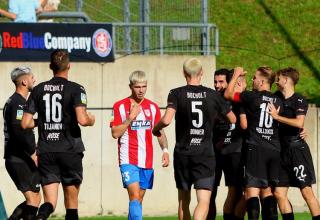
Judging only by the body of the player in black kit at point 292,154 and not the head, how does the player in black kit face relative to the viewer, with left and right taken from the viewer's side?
facing to the left of the viewer

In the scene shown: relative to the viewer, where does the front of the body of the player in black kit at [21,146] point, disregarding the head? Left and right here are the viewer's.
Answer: facing to the right of the viewer

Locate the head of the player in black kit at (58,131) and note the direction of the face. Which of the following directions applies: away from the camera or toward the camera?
away from the camera

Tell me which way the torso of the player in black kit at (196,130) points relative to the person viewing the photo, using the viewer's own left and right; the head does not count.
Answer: facing away from the viewer

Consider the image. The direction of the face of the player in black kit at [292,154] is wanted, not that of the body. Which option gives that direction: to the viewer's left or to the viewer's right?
to the viewer's left

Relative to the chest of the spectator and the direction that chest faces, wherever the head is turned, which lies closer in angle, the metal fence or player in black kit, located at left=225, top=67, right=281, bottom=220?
the player in black kit

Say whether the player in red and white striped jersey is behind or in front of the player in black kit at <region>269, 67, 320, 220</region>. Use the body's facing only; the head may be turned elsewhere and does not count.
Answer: in front

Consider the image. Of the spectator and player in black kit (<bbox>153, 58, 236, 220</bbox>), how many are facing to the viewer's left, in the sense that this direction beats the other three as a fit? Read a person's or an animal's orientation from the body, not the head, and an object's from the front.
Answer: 0

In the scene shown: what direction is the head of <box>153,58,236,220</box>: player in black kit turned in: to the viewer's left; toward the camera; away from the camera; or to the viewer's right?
away from the camera

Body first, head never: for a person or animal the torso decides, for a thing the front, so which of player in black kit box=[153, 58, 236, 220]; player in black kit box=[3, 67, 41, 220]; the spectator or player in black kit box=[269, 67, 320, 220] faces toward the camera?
the spectator

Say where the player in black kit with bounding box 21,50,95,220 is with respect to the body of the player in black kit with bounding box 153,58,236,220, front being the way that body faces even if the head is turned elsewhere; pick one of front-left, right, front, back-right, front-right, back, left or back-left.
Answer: left
